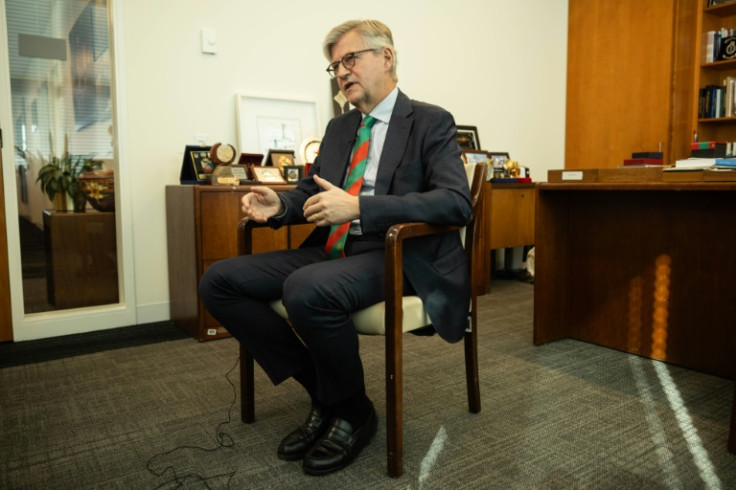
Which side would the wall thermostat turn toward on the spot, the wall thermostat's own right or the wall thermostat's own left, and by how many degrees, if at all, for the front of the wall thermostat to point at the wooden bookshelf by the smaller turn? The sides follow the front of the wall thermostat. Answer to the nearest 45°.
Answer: approximately 90° to the wall thermostat's own left

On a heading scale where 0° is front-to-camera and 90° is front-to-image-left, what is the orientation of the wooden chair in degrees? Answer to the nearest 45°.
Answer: approximately 45°

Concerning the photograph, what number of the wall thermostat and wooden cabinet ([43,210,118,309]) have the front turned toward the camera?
2

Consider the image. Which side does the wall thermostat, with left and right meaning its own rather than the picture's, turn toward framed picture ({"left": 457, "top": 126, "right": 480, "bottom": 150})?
left

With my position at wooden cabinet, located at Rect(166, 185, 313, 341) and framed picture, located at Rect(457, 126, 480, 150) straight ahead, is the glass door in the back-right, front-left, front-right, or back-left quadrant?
back-left

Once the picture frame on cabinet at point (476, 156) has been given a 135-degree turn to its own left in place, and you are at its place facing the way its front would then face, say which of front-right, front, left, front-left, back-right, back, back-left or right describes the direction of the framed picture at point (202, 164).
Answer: back

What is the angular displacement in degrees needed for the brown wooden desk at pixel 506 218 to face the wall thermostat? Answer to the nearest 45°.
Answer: approximately 45° to its right

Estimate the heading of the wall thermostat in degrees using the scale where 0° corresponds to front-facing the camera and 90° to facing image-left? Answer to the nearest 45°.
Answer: approximately 0°

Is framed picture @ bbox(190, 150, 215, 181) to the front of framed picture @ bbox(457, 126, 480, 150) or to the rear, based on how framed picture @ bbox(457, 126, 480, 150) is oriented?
to the front

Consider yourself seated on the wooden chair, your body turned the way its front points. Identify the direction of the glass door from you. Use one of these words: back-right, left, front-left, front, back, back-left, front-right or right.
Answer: right

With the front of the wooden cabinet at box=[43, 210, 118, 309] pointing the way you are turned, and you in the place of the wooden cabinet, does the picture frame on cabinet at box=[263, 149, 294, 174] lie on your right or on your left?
on your left

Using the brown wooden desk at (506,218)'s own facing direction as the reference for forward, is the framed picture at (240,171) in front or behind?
in front
